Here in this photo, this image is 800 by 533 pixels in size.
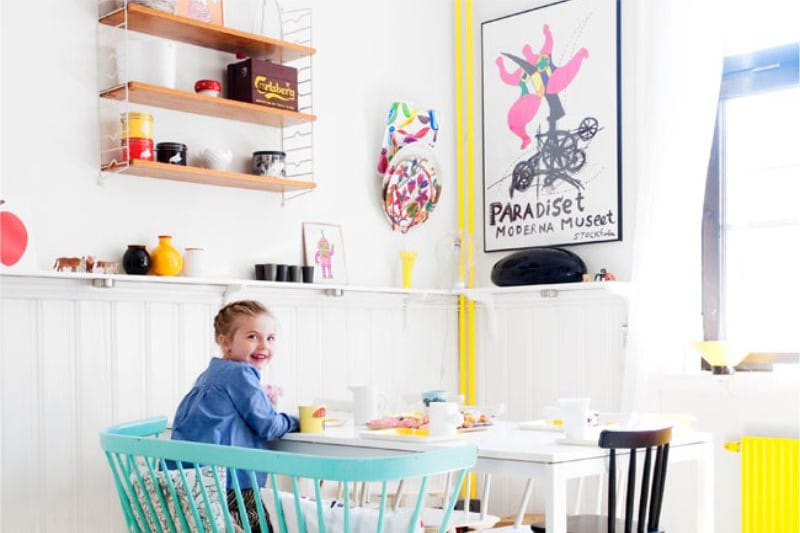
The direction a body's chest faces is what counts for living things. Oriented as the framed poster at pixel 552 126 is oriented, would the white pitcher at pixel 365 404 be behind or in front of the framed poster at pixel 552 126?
in front

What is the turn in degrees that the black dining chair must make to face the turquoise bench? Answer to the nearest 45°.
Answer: approximately 90° to its left

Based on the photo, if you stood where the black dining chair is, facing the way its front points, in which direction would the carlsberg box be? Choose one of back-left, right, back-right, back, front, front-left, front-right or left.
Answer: front

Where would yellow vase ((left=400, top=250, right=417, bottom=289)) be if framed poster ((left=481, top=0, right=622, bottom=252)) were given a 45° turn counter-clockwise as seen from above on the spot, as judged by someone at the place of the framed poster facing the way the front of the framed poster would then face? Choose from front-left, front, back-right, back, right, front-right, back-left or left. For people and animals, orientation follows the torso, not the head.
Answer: right

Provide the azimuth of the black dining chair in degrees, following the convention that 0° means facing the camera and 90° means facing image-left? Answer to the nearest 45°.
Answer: approximately 135°

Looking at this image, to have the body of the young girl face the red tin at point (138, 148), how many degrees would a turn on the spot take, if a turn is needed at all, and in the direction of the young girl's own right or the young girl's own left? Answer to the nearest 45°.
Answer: approximately 45° to the young girl's own left

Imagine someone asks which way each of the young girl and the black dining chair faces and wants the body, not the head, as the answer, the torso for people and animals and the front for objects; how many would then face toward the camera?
0

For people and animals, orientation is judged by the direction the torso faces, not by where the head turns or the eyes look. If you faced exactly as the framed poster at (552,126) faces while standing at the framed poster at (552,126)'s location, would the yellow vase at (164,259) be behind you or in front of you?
in front

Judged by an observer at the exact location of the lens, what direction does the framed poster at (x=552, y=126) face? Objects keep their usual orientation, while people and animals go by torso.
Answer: facing the viewer and to the left of the viewer

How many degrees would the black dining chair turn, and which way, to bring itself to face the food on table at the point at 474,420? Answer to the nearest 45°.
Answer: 0° — it already faces it

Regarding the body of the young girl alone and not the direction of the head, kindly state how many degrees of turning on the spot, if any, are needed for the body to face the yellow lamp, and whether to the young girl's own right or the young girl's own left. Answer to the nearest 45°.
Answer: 0° — they already face it

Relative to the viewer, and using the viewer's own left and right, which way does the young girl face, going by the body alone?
facing away from the viewer and to the right of the viewer

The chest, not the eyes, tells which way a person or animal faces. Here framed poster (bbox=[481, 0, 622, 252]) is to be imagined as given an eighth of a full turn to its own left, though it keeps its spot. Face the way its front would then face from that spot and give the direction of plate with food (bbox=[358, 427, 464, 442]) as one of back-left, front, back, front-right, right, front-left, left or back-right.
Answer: front

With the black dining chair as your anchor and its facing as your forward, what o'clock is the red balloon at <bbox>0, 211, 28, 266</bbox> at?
The red balloon is roughly at 11 o'clock from the black dining chair.

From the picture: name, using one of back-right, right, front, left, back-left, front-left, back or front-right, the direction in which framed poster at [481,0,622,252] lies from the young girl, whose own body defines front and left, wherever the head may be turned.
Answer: front

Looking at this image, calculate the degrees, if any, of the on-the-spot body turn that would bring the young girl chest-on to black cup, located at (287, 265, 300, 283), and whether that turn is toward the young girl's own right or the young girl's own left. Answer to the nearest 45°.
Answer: approximately 45° to the young girl's own left
